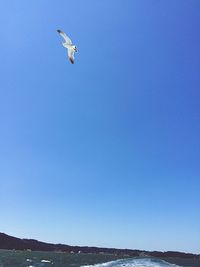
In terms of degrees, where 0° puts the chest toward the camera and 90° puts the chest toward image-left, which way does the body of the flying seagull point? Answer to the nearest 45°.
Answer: approximately 270°
